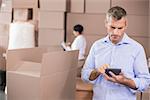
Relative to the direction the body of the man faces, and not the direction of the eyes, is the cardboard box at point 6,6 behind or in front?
behind

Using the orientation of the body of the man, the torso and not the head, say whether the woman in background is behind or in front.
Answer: behind

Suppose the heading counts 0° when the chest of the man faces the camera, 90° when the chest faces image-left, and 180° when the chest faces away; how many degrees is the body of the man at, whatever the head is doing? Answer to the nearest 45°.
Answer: approximately 0°

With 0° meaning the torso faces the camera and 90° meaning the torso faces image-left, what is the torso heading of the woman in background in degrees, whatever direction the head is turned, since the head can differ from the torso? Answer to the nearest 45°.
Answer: approximately 90°

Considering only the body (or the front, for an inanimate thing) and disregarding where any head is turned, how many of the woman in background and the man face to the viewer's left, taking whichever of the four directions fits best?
1

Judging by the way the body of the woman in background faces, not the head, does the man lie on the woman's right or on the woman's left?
on the woman's left

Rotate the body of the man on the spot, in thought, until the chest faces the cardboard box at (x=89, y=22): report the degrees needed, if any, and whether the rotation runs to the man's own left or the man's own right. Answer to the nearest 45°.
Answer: approximately 180°

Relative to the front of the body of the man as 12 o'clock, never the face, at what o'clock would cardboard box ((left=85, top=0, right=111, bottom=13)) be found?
The cardboard box is roughly at 6 o'clock from the man.

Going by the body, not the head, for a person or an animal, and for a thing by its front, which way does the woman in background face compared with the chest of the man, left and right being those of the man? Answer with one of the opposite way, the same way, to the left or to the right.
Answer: to the right
